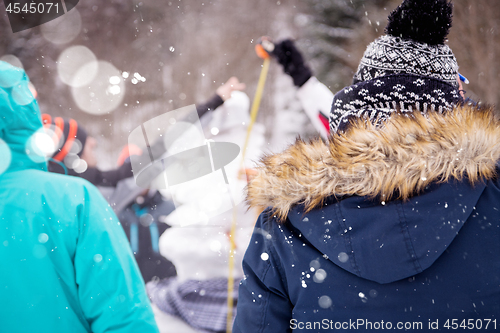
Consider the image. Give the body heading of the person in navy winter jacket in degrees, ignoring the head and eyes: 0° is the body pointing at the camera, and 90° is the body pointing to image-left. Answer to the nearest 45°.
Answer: approximately 180°
